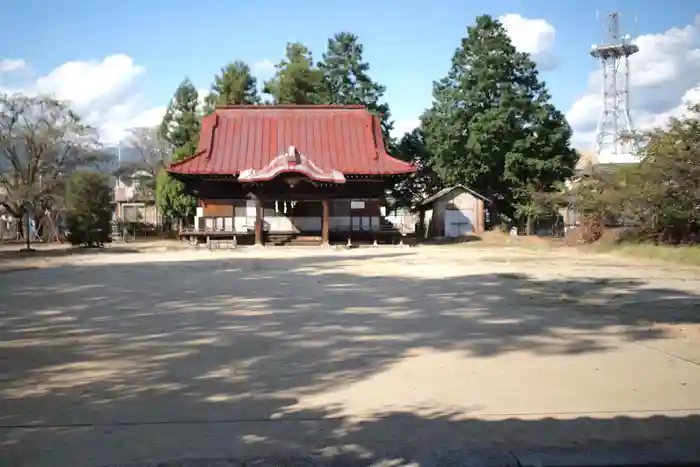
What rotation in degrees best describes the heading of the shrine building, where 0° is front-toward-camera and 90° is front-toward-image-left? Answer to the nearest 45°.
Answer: approximately 0°

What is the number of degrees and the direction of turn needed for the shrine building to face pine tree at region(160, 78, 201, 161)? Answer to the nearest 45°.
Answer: approximately 135° to its right

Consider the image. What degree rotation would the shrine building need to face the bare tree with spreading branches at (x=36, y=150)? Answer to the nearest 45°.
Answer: approximately 135° to its right

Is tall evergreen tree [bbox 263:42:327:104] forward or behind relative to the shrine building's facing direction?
behind

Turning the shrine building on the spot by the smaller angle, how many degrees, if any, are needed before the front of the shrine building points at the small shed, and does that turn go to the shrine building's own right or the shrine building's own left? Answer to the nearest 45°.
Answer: approximately 135° to the shrine building's own left

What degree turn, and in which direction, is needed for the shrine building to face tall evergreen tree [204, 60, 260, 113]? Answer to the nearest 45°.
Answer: approximately 180°

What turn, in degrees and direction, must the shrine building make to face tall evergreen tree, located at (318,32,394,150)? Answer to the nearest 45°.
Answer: approximately 180°

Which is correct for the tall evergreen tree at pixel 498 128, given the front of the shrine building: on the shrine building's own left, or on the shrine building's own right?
on the shrine building's own left
